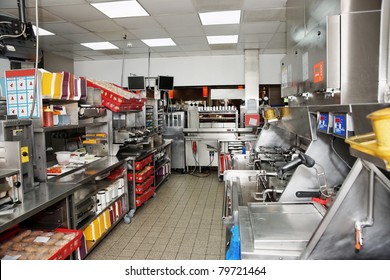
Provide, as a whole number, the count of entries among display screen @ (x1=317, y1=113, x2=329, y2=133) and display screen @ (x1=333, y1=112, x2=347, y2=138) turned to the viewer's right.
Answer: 0

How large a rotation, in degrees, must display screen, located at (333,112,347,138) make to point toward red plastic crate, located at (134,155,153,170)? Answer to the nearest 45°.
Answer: approximately 90° to its right

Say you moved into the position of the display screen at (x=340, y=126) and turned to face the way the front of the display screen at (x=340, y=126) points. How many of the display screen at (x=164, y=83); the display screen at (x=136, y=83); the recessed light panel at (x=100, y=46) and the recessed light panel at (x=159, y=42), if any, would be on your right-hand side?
4

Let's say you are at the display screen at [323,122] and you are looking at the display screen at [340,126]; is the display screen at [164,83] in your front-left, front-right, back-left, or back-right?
back-right

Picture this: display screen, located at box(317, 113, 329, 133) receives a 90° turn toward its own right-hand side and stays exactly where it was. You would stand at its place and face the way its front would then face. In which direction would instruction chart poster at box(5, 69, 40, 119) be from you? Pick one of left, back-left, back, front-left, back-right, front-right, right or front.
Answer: front-left

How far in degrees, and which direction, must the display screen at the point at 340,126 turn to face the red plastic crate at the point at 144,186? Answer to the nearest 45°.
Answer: approximately 90° to its right

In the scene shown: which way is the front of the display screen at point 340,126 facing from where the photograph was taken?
facing the viewer and to the left of the viewer

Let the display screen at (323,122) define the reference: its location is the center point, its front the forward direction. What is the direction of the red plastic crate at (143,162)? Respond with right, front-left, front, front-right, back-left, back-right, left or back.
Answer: right

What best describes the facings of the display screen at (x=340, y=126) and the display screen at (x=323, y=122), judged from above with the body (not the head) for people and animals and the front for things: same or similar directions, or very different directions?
same or similar directions
